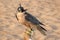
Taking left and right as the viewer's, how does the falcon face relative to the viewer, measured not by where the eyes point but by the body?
facing the viewer and to the left of the viewer
